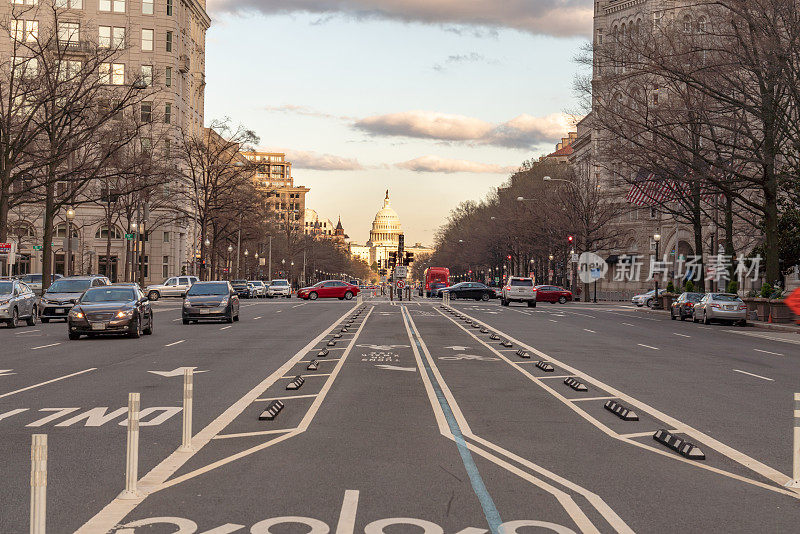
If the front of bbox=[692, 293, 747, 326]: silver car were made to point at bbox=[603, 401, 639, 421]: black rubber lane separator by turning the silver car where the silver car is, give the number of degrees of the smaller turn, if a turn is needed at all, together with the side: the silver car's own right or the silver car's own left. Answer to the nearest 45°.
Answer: approximately 135° to the silver car's own left

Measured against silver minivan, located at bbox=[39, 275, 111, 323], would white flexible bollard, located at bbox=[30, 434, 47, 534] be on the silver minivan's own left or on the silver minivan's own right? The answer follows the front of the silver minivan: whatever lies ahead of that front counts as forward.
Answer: on the silver minivan's own left

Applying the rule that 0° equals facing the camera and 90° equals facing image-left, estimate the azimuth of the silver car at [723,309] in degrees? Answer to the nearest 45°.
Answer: approximately 135°

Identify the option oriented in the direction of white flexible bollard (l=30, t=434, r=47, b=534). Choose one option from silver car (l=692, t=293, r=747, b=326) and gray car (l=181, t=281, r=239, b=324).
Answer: the gray car

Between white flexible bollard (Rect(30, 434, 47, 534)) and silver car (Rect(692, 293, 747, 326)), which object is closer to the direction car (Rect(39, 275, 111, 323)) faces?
the white flexible bollard

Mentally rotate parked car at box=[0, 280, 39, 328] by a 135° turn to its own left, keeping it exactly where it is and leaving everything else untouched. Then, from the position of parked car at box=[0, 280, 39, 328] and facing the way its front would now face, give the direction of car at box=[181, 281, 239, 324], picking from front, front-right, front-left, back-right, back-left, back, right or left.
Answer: front

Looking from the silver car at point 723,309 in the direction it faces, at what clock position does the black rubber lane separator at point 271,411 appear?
The black rubber lane separator is roughly at 8 o'clock from the silver car.

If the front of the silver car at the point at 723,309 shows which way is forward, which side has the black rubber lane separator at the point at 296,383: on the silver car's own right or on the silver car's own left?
on the silver car's own left

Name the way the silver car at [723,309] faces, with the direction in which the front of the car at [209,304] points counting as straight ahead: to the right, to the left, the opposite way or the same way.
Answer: the opposite way

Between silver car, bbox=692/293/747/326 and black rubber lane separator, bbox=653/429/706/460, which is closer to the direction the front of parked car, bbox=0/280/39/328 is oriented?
the black rubber lane separator

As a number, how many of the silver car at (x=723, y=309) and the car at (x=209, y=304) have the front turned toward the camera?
1

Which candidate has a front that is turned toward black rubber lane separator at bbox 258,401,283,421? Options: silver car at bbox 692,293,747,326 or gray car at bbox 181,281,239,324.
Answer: the gray car

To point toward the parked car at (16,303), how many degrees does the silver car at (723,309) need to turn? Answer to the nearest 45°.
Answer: approximately 90° to its left

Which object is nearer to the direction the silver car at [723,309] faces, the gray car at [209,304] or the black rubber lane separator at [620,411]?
the gray car

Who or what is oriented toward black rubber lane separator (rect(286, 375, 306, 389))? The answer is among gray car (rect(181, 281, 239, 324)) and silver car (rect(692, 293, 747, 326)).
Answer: the gray car

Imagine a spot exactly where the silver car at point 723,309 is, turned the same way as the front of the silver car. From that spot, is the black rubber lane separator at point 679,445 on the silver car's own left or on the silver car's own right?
on the silver car's own left
